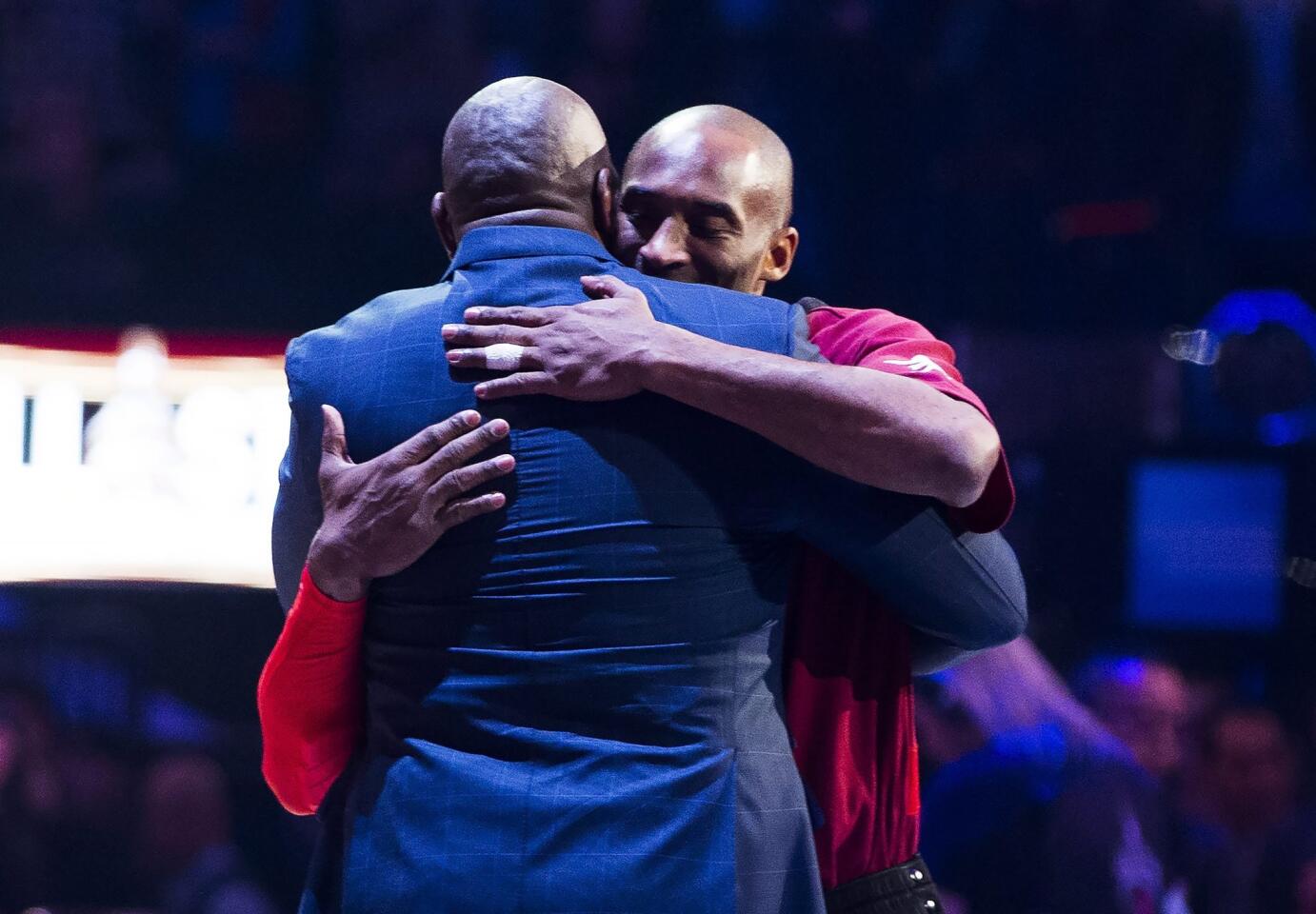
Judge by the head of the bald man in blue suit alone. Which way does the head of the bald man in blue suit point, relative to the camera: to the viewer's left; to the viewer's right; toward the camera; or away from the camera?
away from the camera

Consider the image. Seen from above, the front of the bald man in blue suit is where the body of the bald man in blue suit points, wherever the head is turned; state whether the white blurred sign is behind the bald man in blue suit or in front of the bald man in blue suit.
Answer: in front

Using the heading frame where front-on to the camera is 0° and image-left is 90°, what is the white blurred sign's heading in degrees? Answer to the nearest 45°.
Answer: approximately 0°

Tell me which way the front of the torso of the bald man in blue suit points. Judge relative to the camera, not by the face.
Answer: away from the camera

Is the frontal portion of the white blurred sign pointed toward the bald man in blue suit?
yes

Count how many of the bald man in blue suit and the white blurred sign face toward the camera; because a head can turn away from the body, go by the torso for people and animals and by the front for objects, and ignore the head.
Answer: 1

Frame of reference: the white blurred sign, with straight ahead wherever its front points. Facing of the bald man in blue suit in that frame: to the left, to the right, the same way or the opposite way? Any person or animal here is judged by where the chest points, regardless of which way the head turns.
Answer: the opposite way
